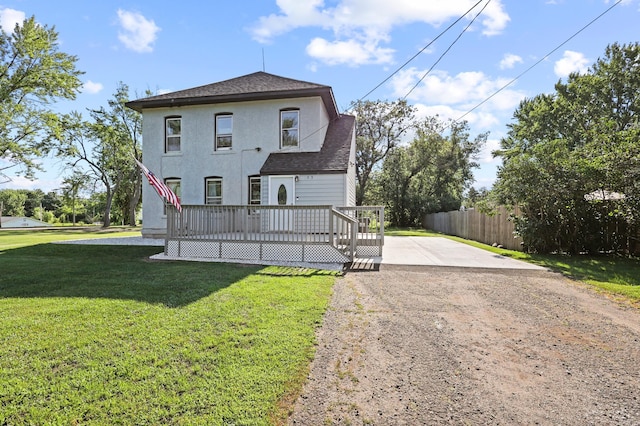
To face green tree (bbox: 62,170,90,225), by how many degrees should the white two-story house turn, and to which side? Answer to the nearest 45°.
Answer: approximately 135° to its right

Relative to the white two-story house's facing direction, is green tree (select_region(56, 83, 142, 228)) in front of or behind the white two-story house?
behind

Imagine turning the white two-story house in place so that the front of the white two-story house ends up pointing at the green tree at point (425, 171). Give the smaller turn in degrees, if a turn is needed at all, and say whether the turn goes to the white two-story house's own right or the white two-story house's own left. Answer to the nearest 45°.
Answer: approximately 135° to the white two-story house's own left

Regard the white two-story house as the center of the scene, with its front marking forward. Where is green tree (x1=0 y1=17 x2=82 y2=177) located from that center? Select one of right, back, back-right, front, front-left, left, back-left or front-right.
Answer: back-right

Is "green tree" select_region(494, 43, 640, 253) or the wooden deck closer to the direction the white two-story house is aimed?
the wooden deck

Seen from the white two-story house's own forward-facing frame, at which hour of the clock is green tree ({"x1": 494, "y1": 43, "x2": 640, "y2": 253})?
The green tree is roughly at 10 o'clock from the white two-story house.

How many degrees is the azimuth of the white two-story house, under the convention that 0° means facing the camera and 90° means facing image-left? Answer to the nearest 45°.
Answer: approximately 0°
